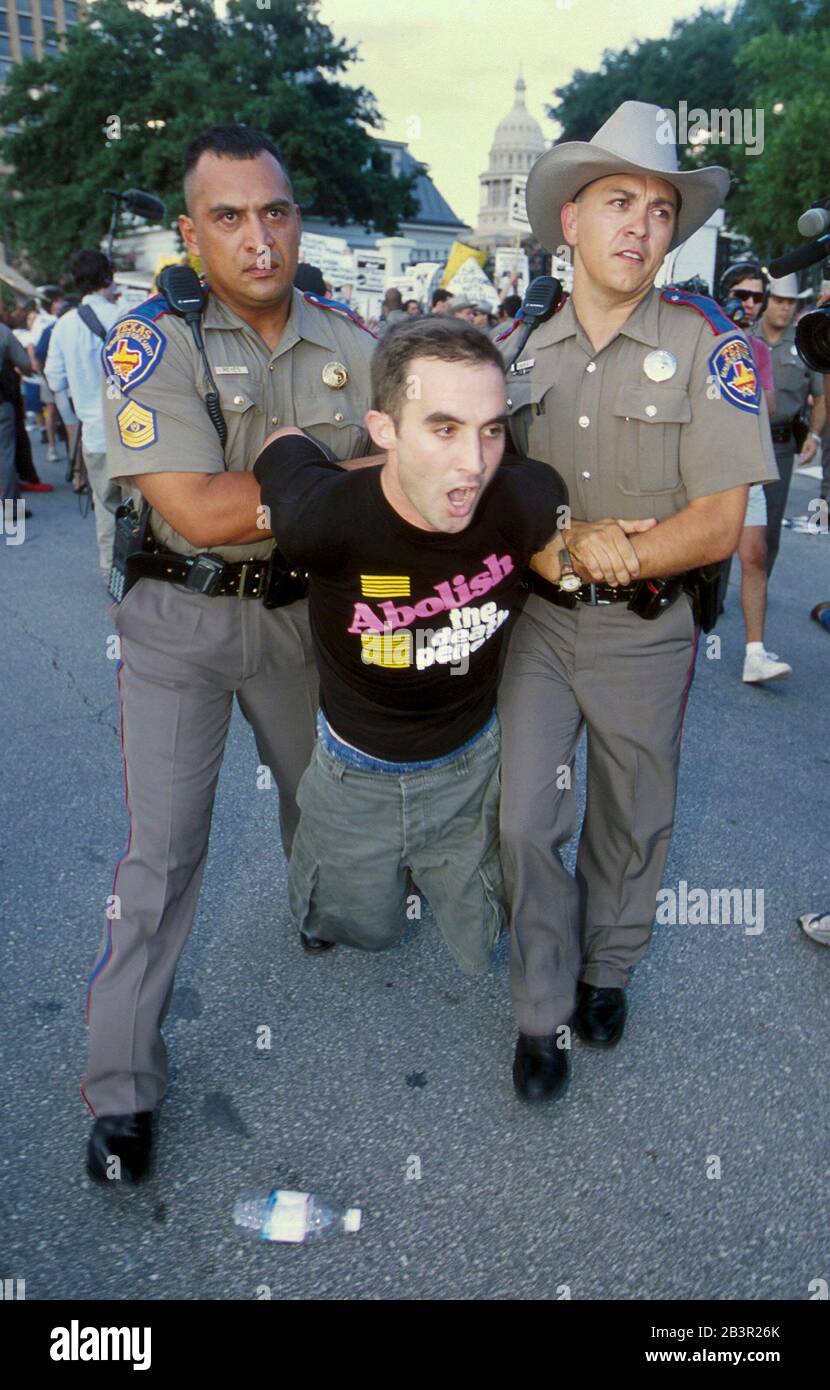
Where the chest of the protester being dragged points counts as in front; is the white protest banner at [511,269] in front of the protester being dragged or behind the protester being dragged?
behind

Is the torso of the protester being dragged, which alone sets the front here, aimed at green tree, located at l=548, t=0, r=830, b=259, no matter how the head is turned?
no

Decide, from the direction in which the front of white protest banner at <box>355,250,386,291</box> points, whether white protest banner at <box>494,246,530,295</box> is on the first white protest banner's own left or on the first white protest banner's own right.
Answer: on the first white protest banner's own left

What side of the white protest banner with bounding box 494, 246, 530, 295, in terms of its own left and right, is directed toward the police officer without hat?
front

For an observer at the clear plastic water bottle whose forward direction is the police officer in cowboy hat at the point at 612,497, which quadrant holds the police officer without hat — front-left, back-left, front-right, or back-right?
front-left

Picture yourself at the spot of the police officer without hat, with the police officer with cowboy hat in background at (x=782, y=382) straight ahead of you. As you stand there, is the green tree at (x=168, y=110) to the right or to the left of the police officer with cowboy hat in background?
left

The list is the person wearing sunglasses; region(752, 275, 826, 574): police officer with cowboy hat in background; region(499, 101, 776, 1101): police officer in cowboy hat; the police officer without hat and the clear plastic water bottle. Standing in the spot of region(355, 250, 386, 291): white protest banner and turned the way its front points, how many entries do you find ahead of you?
5

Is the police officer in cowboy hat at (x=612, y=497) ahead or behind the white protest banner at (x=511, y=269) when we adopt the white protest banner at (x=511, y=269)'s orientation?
ahead

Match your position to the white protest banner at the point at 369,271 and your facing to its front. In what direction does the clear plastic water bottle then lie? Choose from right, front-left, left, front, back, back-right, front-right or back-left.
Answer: front

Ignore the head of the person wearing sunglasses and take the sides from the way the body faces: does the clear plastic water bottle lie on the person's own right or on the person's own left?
on the person's own right

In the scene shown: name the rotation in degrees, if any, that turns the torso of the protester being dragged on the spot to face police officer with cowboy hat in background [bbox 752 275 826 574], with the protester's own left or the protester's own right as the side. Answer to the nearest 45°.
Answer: approximately 135° to the protester's own left

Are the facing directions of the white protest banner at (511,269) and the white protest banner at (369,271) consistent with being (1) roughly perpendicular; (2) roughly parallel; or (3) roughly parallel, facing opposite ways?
roughly parallel

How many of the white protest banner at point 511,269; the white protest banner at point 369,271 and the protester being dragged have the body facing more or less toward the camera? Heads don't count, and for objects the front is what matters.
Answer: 3

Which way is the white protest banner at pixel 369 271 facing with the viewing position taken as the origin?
facing the viewer

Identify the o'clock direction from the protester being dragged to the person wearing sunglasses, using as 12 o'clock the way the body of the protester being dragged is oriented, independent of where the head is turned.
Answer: The person wearing sunglasses is roughly at 7 o'clock from the protester being dragged.

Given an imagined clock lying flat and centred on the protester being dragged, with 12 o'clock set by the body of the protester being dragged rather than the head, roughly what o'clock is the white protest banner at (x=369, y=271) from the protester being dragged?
The white protest banner is roughly at 6 o'clock from the protester being dragged.

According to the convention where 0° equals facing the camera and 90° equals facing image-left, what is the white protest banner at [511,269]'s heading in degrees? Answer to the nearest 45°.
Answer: approximately 0°

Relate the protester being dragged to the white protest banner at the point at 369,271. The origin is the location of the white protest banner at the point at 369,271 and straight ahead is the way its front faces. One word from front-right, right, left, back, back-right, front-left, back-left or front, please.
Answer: front

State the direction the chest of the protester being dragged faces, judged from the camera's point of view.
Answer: toward the camera

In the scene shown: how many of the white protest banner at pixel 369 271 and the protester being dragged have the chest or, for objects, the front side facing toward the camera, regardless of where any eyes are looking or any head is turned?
2
